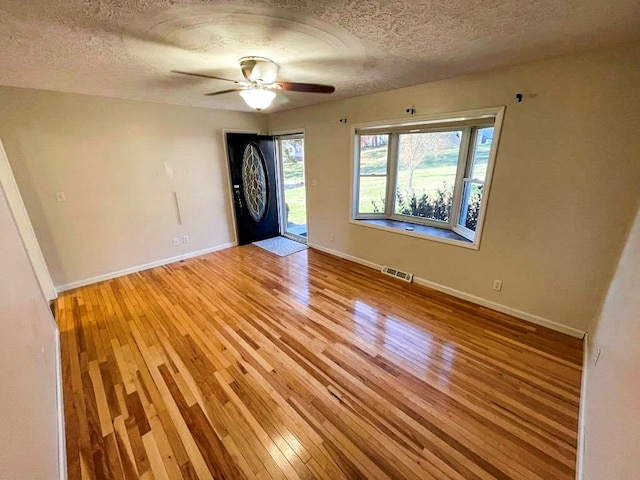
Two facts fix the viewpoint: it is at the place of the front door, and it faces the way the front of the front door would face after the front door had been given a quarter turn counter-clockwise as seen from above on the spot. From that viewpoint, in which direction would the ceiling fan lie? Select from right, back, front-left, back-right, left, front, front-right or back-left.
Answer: back-right

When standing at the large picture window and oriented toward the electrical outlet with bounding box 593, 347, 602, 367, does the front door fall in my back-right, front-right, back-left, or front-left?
back-right

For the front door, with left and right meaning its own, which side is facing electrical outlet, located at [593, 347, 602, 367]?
front

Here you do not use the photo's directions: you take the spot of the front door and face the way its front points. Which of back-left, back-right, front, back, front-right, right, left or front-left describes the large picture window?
front

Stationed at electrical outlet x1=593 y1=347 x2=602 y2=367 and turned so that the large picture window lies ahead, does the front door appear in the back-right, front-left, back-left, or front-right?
front-left

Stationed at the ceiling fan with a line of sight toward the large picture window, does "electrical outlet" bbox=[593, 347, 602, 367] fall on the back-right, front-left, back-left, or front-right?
front-right

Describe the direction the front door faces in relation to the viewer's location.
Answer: facing the viewer and to the right of the viewer
